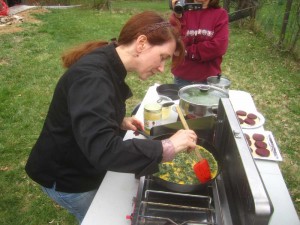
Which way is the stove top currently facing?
to the viewer's left

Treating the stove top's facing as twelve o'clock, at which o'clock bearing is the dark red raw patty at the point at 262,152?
The dark red raw patty is roughly at 4 o'clock from the stove top.

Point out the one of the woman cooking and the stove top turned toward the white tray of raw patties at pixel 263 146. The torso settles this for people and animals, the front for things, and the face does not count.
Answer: the woman cooking

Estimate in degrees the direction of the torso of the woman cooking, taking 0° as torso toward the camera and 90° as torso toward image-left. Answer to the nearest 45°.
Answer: approximately 270°

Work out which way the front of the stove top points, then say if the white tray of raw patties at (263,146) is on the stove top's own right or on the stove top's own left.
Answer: on the stove top's own right

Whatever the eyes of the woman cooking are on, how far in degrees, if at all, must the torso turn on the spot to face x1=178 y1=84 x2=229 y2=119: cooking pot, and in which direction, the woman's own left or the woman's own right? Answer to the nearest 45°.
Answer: approximately 45° to the woman's own left

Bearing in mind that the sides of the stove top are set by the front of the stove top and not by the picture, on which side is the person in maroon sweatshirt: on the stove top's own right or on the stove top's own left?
on the stove top's own right

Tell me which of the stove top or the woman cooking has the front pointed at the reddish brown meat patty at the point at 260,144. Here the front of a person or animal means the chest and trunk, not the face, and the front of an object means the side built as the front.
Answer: the woman cooking

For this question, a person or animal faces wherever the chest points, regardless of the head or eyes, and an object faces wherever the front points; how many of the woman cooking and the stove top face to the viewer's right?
1
